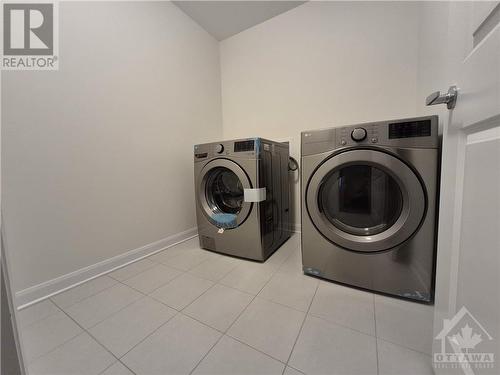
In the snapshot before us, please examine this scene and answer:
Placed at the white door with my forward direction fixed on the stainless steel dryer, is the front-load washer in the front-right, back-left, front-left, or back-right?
front-left

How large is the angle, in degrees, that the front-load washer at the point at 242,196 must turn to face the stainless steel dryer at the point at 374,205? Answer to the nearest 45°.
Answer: approximately 90° to its left

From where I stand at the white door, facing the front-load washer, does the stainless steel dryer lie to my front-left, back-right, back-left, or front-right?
front-right

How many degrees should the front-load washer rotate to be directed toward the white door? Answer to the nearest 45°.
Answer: approximately 90° to its left

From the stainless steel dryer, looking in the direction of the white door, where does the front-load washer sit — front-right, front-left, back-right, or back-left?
back-right
